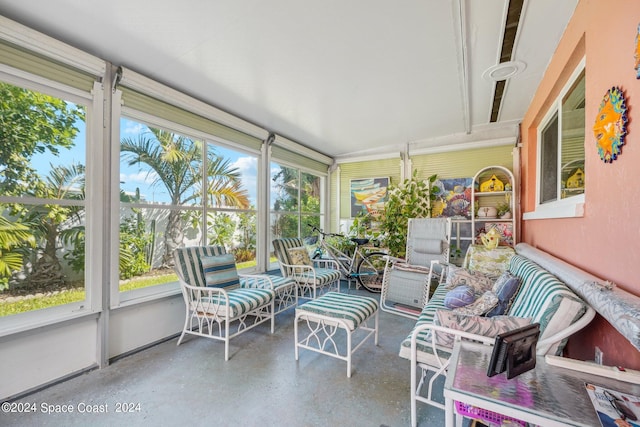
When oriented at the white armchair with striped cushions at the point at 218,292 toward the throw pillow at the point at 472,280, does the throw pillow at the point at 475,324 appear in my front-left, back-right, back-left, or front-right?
front-right

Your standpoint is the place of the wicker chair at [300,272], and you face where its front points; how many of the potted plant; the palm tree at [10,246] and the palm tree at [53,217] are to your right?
2

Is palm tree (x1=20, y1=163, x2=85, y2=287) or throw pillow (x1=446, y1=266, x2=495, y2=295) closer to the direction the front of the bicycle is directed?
the palm tree

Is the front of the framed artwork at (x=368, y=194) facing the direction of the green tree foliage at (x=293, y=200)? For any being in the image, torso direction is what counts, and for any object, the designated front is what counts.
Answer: no

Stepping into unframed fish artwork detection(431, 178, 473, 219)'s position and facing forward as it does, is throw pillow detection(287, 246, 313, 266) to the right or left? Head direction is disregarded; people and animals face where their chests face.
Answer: on its right

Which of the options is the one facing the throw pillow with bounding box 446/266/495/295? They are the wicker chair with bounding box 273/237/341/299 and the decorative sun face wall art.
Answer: the wicker chair

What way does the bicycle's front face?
to the viewer's left

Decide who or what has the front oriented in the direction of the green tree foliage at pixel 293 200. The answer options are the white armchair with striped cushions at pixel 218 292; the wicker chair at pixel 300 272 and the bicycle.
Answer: the bicycle

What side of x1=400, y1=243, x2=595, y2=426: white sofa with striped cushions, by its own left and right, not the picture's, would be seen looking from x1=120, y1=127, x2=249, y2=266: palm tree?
front

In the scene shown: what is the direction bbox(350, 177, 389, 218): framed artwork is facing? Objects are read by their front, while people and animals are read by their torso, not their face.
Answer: toward the camera

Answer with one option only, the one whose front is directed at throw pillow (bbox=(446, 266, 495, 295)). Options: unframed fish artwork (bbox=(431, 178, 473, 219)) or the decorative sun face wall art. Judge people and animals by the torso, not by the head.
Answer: the unframed fish artwork

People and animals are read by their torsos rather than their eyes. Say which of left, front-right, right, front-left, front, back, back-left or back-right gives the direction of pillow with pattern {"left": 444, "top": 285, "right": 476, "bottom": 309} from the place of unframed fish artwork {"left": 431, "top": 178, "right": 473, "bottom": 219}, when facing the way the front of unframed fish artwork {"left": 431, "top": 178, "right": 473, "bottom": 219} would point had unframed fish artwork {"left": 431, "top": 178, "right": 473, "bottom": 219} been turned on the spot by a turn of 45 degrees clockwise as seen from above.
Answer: front-left

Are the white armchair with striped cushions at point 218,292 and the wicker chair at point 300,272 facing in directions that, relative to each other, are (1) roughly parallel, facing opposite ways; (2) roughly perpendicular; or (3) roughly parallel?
roughly parallel

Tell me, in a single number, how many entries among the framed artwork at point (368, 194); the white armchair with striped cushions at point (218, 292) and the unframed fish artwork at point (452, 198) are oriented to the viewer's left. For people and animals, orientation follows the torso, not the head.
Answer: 0

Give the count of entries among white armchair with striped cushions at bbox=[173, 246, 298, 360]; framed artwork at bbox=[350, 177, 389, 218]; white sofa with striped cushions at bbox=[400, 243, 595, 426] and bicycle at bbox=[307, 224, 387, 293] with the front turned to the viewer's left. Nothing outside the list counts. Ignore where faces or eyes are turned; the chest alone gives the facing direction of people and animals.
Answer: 2

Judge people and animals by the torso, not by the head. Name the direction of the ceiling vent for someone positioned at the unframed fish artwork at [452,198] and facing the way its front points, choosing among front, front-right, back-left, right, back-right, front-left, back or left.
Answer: front

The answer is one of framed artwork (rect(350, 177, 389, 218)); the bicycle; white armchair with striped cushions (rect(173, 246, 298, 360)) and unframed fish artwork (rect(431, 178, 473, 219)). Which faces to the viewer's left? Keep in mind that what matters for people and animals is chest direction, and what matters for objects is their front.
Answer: the bicycle

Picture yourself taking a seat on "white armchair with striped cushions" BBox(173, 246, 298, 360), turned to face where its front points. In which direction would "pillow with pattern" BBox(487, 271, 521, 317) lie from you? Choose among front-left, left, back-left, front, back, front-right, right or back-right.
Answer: front

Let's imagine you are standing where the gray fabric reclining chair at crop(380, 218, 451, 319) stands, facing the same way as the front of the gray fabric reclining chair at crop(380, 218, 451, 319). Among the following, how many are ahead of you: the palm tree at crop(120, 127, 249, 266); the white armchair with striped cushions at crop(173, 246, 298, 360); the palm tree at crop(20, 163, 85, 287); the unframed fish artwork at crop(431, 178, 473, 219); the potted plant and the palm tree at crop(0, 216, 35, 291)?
4

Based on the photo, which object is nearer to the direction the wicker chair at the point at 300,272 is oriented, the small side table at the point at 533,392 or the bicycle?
the small side table

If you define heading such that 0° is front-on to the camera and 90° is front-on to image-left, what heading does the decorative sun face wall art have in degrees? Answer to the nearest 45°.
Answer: approximately 45°

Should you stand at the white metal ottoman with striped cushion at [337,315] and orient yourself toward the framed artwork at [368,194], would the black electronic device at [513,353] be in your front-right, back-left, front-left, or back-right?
back-right

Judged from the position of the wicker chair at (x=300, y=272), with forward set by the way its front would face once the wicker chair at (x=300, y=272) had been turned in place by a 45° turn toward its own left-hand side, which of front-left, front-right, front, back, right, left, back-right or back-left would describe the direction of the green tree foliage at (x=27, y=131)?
back-right

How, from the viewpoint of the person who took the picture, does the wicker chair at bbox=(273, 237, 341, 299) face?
facing the viewer and to the right of the viewer
